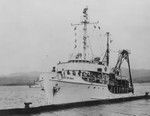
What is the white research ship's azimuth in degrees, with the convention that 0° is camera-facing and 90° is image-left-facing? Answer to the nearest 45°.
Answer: approximately 45°
